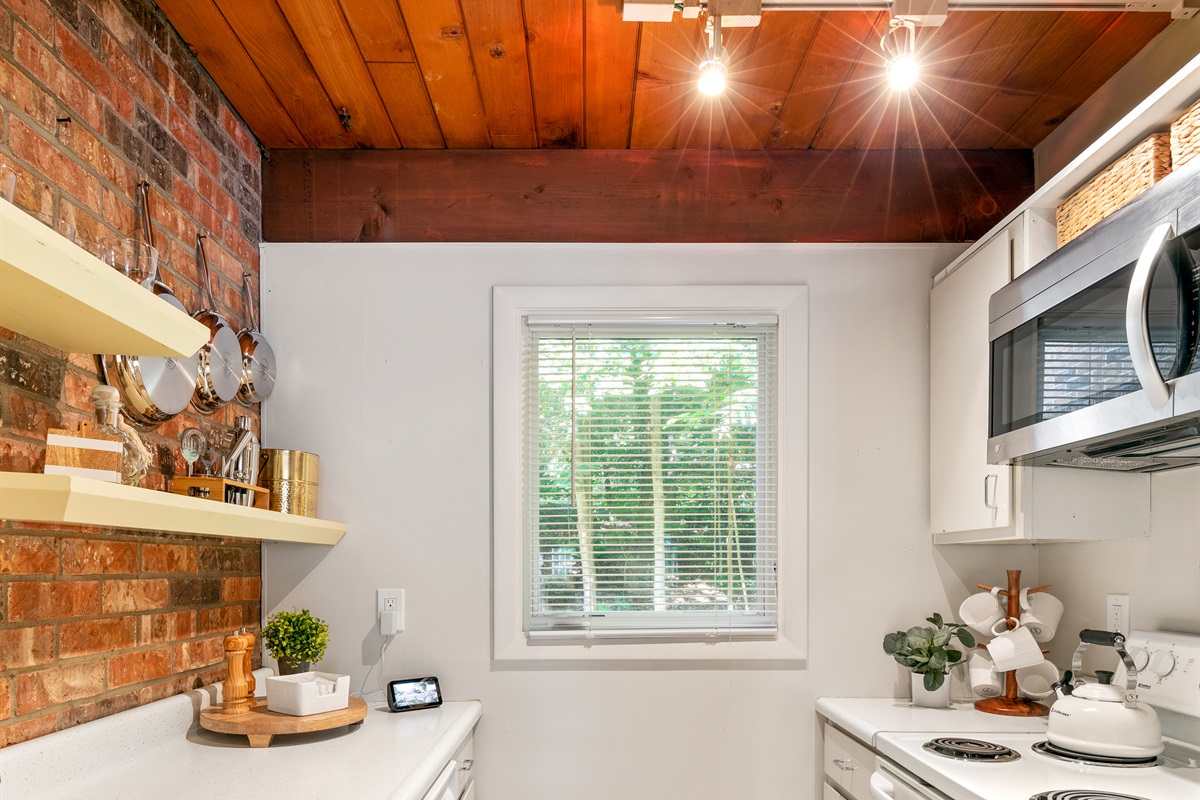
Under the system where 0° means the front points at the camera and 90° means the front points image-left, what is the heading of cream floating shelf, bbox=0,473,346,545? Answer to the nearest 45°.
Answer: approximately 315°

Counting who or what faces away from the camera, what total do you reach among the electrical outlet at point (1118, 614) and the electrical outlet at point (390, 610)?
0

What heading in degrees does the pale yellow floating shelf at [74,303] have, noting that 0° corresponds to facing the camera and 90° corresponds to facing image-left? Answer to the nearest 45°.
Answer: approximately 315°

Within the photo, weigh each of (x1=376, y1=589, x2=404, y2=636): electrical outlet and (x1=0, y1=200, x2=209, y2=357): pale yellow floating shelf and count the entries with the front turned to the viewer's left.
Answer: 0

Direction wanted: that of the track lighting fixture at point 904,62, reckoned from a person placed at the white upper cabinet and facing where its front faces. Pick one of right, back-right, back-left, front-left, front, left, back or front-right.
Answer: front-left

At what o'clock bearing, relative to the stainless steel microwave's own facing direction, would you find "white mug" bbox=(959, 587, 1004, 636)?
The white mug is roughly at 4 o'clock from the stainless steel microwave.

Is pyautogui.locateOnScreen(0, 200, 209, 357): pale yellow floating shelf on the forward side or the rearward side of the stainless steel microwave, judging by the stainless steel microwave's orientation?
on the forward side

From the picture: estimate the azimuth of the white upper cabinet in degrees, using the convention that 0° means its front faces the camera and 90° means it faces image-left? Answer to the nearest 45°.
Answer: approximately 45°

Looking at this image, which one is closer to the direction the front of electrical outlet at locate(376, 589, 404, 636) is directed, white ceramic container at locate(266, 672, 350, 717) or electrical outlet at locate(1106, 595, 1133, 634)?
the white ceramic container

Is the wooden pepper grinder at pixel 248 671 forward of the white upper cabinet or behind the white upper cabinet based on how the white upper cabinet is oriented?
forward
